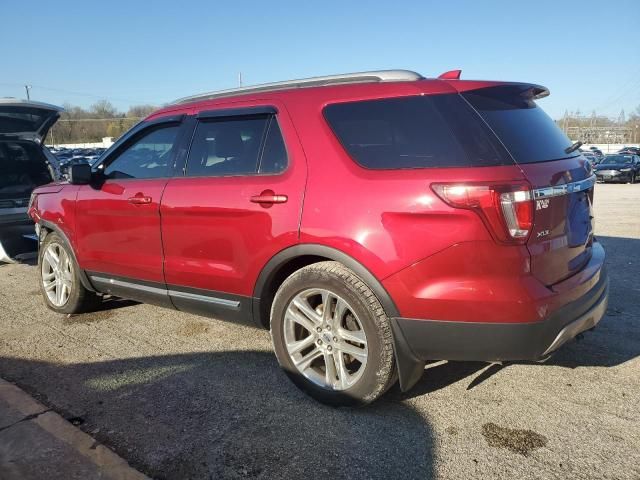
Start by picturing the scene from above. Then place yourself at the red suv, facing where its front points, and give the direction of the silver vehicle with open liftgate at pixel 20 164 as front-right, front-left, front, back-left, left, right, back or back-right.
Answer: front

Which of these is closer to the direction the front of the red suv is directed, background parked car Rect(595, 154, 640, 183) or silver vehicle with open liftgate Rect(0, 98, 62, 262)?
the silver vehicle with open liftgate

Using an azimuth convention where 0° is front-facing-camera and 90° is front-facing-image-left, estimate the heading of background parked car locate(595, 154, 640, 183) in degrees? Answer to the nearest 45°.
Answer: approximately 45°

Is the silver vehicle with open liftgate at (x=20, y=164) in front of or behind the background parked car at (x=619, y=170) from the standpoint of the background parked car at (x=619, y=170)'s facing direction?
in front

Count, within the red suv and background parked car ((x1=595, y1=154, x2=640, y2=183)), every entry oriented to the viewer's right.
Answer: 0

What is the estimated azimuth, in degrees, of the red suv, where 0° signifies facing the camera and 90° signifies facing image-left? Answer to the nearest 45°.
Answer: approximately 135°

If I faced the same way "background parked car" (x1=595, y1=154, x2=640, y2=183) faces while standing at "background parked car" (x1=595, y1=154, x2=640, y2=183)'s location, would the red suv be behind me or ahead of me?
ahead

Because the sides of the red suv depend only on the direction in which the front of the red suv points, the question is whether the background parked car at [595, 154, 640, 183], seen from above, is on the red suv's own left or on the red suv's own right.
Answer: on the red suv's own right
